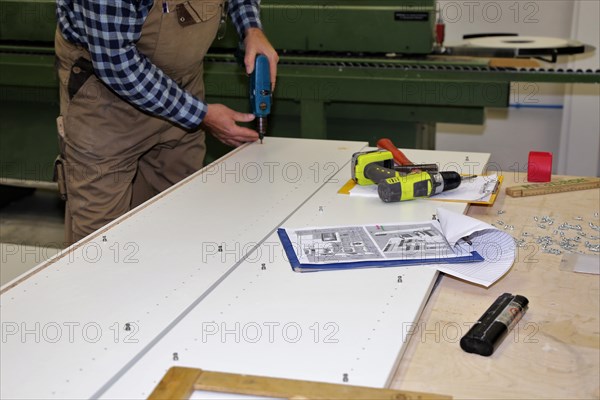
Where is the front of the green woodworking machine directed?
toward the camera

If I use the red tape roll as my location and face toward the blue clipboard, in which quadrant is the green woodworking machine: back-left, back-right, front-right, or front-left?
back-right

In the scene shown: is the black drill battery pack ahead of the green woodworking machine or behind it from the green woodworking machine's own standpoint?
ahead

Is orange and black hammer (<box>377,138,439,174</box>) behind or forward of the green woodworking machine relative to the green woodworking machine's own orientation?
forward

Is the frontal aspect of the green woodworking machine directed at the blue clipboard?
yes

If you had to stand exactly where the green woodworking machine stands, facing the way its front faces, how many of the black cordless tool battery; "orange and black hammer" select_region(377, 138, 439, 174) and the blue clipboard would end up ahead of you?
3

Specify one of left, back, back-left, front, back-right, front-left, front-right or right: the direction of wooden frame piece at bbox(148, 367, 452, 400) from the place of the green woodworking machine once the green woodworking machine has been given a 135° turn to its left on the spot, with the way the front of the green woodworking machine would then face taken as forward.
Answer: back-right

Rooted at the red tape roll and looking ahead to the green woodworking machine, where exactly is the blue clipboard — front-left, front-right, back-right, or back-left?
back-left
